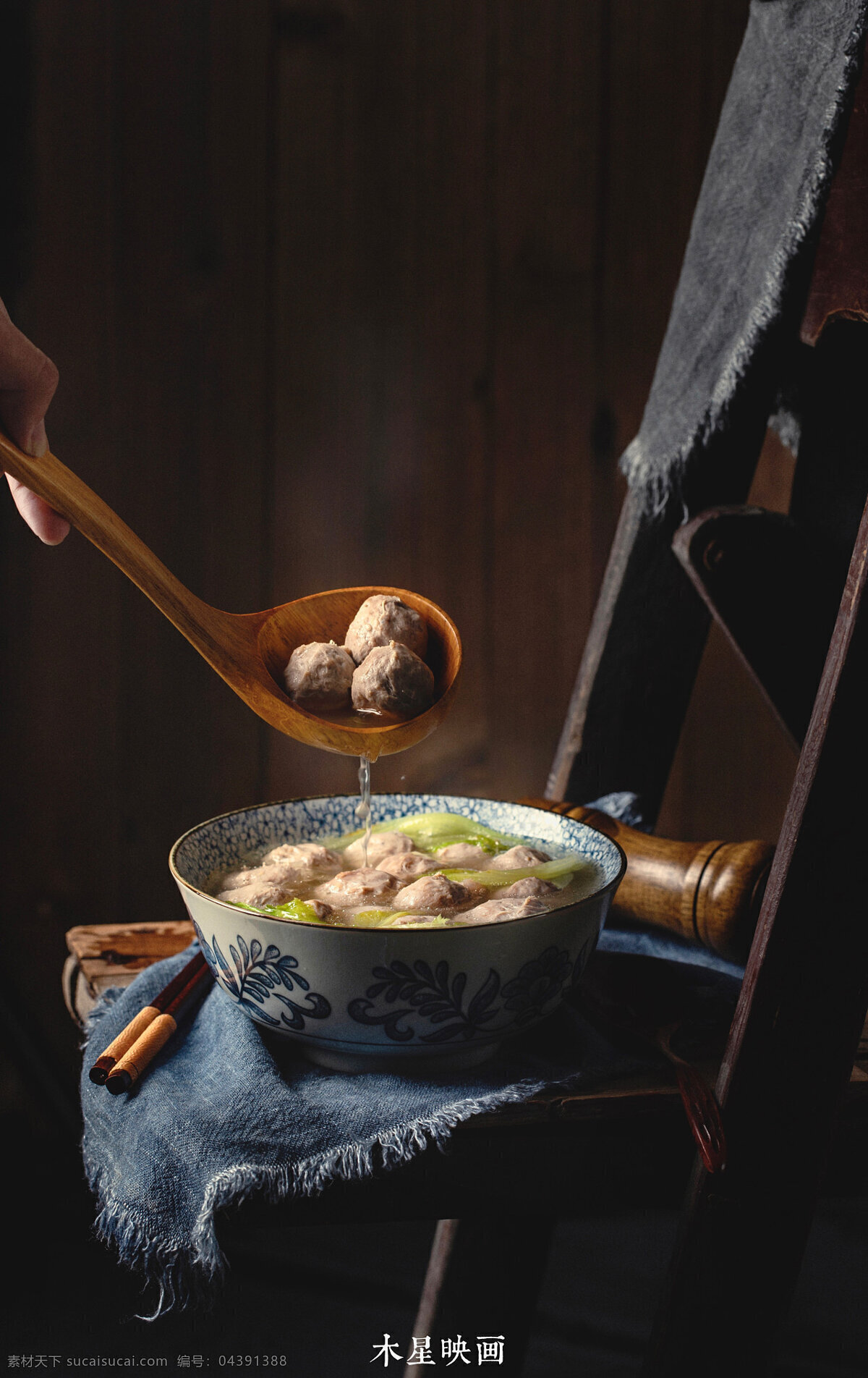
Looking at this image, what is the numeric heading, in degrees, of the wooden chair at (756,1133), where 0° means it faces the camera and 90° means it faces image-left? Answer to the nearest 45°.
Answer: approximately 90°
